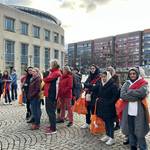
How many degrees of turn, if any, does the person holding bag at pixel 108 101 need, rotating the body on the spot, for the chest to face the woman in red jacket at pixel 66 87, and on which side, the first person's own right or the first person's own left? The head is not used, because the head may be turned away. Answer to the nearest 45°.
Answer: approximately 90° to the first person's own right

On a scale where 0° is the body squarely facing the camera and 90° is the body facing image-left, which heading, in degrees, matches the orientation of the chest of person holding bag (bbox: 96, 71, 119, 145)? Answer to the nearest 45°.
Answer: approximately 45°

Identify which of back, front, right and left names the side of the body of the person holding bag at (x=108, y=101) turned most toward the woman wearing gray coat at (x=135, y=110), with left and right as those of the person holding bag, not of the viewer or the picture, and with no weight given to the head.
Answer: left

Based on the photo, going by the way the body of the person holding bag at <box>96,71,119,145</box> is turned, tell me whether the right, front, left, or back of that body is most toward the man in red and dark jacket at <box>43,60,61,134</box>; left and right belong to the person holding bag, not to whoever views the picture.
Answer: right

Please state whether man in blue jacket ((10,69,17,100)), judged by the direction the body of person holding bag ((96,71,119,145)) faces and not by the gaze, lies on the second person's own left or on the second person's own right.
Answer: on the second person's own right

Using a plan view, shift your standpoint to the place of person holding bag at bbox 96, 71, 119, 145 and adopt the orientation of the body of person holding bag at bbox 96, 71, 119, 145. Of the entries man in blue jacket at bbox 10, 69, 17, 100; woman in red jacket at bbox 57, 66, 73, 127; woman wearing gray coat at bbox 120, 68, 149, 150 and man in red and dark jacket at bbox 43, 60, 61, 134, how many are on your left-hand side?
1
